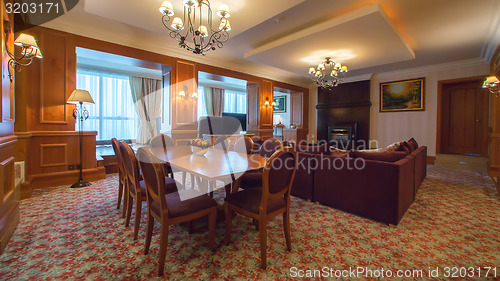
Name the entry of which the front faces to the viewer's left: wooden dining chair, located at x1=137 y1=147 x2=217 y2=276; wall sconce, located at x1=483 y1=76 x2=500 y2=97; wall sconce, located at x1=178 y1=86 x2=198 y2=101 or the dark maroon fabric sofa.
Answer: wall sconce, located at x1=483 y1=76 x2=500 y2=97

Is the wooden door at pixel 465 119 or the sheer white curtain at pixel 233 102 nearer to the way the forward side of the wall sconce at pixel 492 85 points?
the sheer white curtain

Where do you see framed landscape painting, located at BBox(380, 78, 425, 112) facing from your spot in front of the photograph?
facing the viewer and to the left of the viewer

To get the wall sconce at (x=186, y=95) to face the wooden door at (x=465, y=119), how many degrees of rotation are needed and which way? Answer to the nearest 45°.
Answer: approximately 45° to its left

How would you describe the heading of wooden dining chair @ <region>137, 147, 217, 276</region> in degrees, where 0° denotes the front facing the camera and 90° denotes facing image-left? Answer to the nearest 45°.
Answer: approximately 225°

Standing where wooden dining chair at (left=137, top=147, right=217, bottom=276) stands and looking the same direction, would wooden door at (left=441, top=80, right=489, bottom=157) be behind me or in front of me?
in front

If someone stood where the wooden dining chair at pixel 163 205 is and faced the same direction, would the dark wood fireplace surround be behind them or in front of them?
in front

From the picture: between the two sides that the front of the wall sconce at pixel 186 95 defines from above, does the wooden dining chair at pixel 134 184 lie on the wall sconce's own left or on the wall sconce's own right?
on the wall sconce's own right

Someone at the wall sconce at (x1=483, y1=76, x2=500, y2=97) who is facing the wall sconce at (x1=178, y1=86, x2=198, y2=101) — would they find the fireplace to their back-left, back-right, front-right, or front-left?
front-right

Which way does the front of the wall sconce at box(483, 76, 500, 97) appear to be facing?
to the viewer's left

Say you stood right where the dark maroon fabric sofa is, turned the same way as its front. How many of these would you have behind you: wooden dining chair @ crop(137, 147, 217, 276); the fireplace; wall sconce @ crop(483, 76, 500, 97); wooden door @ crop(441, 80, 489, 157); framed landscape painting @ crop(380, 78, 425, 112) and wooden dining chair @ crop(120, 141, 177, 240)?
2

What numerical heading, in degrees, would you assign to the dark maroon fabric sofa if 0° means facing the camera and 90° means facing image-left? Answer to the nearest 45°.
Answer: approximately 225°

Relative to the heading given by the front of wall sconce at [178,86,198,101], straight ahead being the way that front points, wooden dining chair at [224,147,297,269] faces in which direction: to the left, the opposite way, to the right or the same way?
the opposite way

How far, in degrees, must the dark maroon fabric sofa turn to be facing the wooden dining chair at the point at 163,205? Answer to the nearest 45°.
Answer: approximately 180°

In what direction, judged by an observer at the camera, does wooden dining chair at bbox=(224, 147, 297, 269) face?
facing away from the viewer and to the left of the viewer

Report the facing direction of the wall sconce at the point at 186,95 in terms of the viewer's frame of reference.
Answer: facing the viewer and to the right of the viewer
